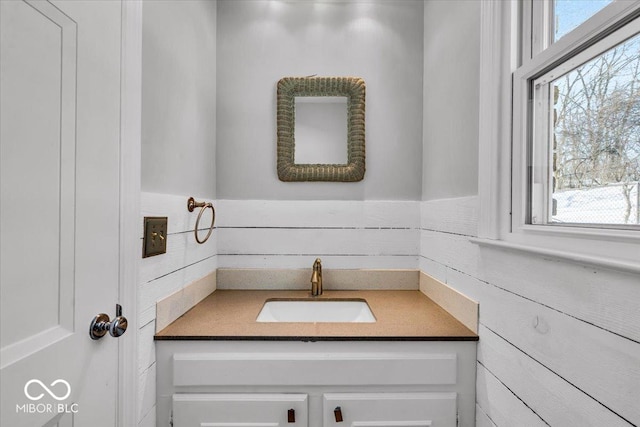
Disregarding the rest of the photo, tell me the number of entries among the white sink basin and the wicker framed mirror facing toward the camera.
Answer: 2

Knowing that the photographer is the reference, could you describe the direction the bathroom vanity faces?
facing the viewer

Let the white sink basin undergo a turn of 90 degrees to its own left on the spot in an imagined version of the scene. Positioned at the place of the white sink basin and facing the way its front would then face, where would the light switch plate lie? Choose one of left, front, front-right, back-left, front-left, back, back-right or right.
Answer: back-right

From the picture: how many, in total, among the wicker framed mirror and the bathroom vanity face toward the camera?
2

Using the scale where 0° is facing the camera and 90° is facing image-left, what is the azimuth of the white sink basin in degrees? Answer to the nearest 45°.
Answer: approximately 0°

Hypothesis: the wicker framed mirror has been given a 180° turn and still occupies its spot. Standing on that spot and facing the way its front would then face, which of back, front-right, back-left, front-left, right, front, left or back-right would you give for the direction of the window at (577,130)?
back-right

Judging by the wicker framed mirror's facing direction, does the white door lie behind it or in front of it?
in front

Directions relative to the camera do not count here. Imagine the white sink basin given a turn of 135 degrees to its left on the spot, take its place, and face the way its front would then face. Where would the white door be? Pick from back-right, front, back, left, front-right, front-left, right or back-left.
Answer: back

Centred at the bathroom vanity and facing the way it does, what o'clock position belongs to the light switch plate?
The light switch plate is roughly at 3 o'clock from the bathroom vanity.

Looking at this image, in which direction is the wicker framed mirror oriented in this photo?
toward the camera

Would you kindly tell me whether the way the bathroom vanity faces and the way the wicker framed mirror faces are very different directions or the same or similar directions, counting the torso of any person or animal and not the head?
same or similar directions

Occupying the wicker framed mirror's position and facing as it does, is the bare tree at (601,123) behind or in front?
behind

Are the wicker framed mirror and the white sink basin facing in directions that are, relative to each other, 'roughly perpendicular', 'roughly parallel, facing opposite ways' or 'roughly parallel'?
roughly parallel

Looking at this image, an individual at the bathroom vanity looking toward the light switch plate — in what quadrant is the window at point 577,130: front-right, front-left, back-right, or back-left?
back-left
